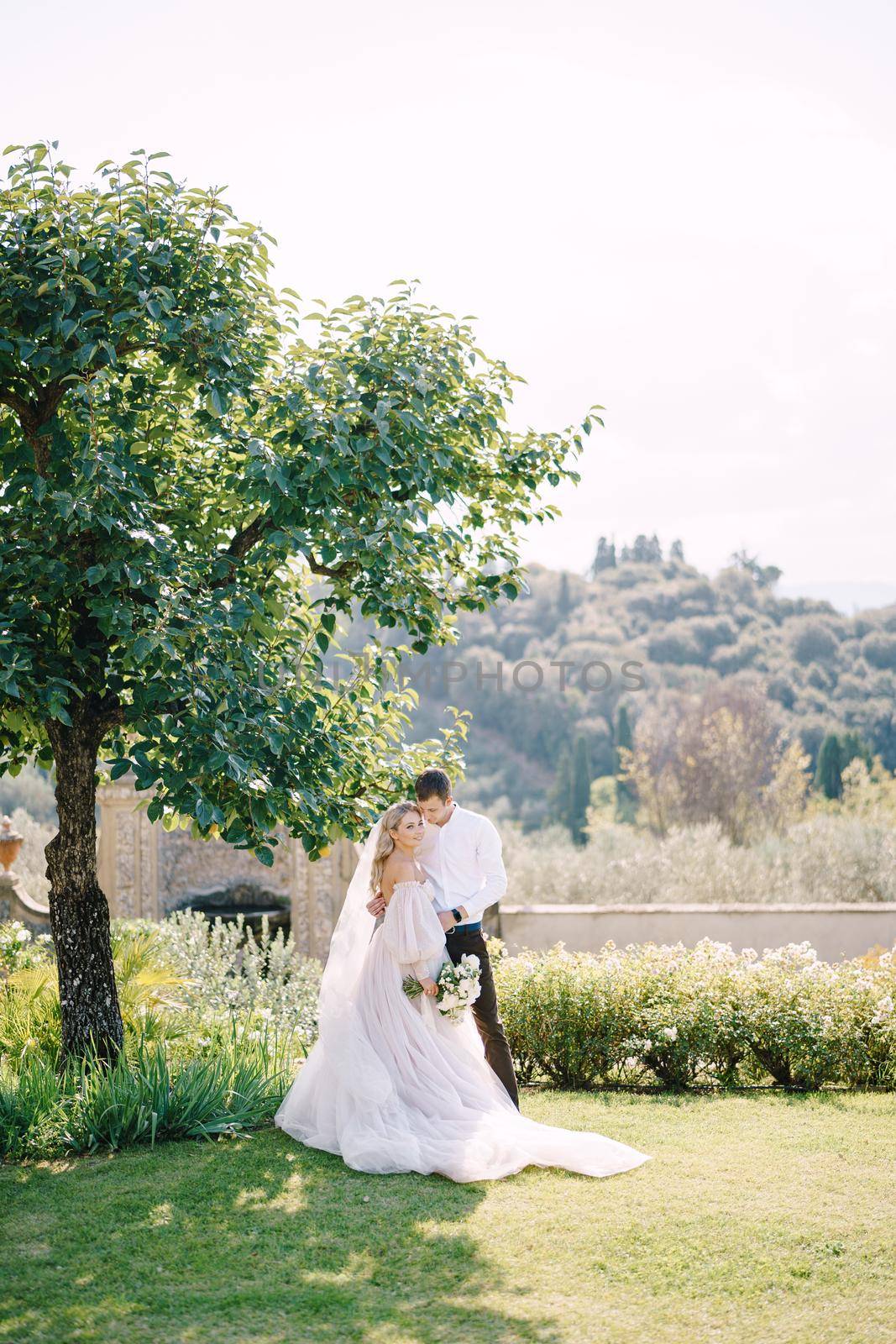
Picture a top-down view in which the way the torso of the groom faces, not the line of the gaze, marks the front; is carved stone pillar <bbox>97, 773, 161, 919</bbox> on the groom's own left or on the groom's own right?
on the groom's own right

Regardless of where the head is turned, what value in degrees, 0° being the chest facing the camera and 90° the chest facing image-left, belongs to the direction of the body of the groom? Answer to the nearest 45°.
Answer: approximately 45°

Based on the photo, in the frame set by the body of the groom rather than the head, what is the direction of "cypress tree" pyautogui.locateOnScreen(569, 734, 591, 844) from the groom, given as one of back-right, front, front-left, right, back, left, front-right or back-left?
back-right

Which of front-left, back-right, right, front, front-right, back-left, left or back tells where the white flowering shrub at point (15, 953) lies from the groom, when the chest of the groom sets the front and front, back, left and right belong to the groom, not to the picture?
right

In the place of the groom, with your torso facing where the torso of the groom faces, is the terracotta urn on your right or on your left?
on your right
